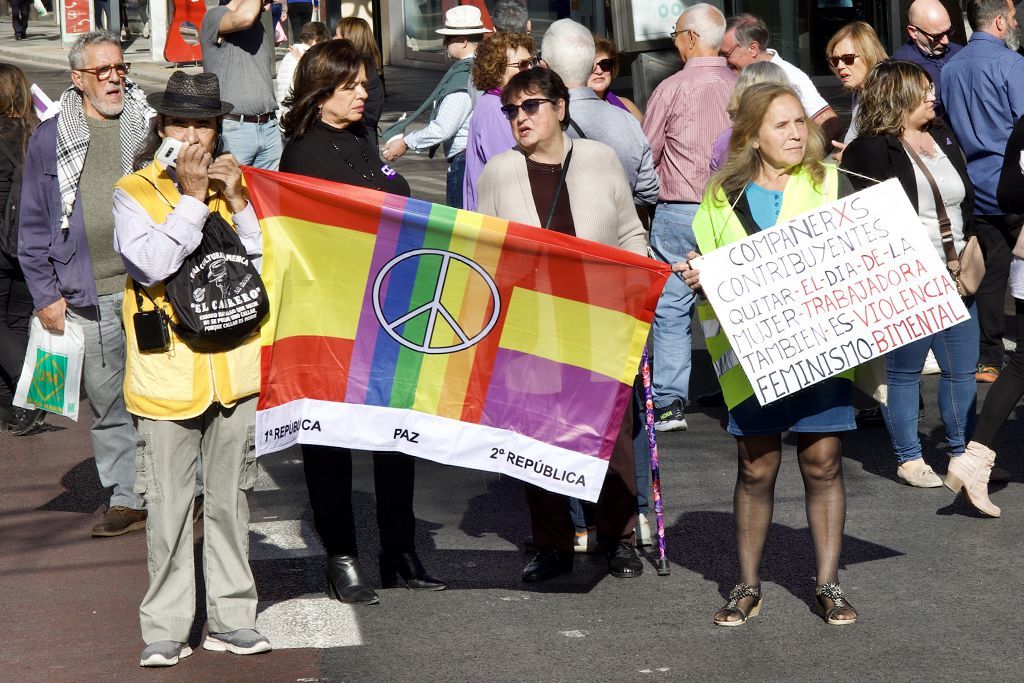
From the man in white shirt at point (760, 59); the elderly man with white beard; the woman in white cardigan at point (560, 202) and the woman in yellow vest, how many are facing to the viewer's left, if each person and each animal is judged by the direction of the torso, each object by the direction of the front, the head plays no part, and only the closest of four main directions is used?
1

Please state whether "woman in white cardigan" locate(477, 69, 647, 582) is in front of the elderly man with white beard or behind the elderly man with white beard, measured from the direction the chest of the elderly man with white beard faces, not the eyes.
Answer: in front

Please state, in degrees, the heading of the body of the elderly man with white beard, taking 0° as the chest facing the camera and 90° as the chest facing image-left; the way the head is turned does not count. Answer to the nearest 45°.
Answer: approximately 315°

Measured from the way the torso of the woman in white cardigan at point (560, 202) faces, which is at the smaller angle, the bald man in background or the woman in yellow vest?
the woman in yellow vest

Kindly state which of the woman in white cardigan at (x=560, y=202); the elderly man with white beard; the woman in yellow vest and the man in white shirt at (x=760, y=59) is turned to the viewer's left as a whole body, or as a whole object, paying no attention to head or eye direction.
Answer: the man in white shirt

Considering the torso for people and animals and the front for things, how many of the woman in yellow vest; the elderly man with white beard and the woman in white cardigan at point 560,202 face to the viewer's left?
0

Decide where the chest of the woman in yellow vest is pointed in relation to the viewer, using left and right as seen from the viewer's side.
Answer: facing the viewer

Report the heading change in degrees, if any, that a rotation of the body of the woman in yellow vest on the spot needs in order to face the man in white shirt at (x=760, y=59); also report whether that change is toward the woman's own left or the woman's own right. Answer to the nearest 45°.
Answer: approximately 180°

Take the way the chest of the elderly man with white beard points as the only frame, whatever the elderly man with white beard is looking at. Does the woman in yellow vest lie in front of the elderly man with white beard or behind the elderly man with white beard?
in front

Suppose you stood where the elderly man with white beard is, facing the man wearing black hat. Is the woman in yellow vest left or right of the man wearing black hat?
left

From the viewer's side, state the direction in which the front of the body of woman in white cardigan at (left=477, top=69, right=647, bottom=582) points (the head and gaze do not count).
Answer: toward the camera

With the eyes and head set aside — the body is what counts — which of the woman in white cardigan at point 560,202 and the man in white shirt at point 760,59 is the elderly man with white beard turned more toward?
the woman in white cardigan

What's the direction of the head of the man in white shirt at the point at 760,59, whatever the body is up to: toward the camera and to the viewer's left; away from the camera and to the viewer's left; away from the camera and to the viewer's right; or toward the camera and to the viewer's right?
toward the camera and to the viewer's left

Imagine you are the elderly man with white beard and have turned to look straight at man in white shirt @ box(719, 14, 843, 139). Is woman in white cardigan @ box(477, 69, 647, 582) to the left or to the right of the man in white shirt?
right
